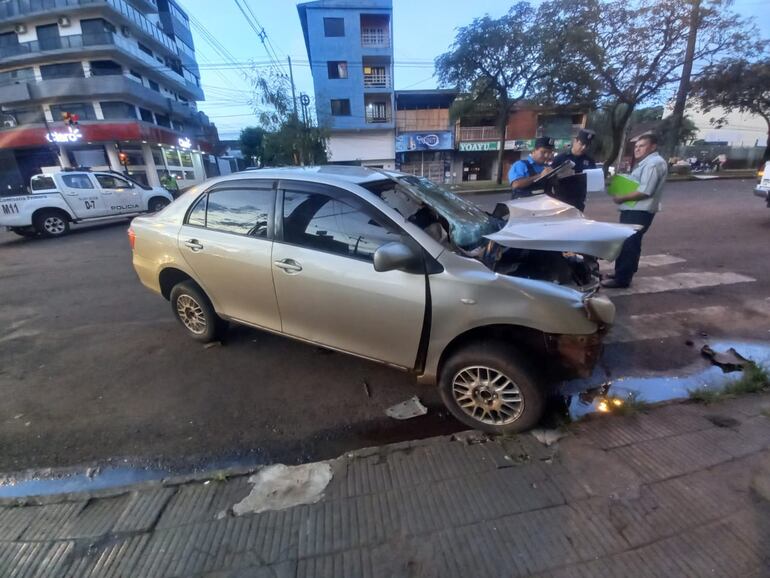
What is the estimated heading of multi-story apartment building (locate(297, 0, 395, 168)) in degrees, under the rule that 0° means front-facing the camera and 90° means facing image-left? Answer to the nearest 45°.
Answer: approximately 0°

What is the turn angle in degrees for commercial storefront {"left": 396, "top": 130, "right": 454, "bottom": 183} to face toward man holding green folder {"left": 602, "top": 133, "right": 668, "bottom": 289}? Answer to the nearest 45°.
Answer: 0° — it already faces them

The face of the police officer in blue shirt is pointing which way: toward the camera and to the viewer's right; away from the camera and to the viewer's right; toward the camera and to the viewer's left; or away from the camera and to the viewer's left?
toward the camera and to the viewer's right

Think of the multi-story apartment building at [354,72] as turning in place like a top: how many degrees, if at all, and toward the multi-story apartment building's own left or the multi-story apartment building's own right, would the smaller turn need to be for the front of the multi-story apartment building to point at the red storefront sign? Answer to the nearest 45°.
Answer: approximately 90° to the multi-story apartment building's own right

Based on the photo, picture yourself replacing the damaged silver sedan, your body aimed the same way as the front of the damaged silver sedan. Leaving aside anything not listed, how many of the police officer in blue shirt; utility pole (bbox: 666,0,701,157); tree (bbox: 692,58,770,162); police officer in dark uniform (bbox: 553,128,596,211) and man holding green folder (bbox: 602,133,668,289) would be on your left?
5

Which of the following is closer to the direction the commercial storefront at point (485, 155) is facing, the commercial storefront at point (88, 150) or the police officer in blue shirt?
the police officer in blue shirt

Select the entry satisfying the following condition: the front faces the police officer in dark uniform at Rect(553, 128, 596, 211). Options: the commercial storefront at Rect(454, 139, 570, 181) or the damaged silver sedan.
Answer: the commercial storefront

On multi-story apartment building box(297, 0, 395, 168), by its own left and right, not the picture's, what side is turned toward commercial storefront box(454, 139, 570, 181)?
left

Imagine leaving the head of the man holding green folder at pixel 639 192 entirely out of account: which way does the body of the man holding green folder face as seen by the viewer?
to the viewer's left
